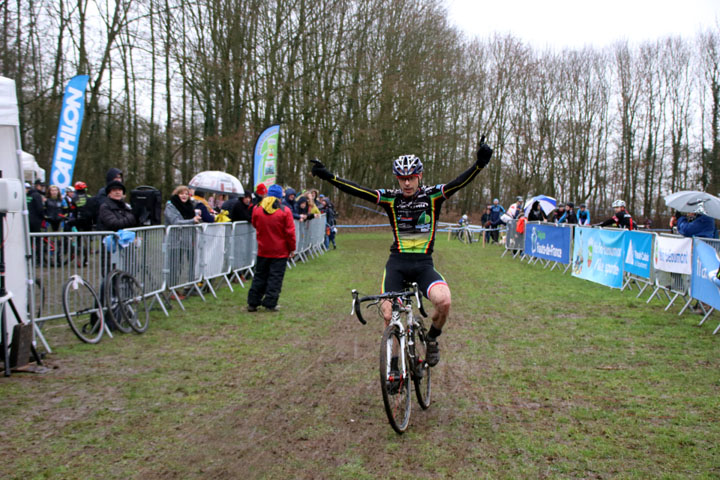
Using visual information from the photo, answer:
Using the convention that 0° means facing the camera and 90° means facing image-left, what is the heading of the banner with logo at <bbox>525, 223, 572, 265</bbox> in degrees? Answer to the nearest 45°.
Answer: approximately 45°

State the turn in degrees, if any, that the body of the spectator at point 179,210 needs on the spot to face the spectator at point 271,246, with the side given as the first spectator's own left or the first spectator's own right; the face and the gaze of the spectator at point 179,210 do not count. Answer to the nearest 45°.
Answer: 0° — they already face them

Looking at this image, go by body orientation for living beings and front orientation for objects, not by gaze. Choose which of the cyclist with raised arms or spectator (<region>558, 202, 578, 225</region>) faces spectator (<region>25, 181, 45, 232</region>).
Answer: spectator (<region>558, 202, 578, 225</region>)

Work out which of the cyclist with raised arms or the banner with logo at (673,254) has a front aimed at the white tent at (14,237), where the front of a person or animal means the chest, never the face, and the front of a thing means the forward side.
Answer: the banner with logo

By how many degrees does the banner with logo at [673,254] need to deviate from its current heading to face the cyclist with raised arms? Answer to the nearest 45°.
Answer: approximately 45° to its left

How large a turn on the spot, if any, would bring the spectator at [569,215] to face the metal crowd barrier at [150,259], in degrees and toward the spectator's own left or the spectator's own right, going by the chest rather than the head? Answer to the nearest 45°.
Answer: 0° — they already face it

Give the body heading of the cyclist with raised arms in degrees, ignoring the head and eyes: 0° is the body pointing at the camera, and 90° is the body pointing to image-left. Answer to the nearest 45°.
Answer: approximately 0°

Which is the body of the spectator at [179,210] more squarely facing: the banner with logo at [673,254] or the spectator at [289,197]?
the banner with logo

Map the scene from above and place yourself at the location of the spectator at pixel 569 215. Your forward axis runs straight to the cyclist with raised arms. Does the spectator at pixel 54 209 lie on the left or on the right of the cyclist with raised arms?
right

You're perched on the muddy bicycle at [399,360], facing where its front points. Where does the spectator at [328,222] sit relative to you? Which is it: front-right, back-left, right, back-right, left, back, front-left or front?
back

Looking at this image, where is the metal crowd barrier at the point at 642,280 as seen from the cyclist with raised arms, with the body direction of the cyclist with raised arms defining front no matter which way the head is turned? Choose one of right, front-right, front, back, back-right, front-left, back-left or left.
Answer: back-left

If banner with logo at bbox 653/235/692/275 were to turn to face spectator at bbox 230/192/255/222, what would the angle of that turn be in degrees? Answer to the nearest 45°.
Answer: approximately 45° to its right

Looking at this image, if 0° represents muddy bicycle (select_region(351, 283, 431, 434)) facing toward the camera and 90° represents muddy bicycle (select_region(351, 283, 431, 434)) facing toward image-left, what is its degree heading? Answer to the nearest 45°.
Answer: approximately 0°

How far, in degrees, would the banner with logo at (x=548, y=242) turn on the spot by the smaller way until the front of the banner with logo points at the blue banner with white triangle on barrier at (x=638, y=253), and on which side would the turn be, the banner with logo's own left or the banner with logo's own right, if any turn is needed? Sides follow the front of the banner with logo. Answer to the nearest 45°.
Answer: approximately 45° to the banner with logo's own left
